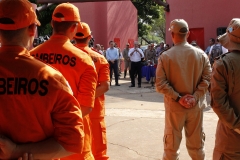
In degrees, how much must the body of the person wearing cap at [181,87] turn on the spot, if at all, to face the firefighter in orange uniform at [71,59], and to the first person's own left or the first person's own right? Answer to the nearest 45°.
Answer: approximately 135° to the first person's own left

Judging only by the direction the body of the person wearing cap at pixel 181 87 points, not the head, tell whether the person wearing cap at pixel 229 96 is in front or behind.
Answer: behind

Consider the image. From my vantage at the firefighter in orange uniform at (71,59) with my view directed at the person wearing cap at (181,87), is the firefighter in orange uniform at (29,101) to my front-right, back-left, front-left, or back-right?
back-right

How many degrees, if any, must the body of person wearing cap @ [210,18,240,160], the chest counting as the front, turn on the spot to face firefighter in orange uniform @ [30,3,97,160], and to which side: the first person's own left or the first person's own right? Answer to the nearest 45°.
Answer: approximately 45° to the first person's own left

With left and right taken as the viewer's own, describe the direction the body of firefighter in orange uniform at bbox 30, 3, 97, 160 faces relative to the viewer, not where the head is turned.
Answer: facing away from the viewer and to the right of the viewer

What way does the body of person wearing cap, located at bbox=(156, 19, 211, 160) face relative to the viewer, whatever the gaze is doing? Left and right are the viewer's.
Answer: facing away from the viewer

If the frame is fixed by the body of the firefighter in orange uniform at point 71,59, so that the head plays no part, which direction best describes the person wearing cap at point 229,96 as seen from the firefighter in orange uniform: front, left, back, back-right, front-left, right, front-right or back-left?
front-right

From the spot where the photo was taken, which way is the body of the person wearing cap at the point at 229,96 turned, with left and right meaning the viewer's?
facing away from the viewer and to the left of the viewer
